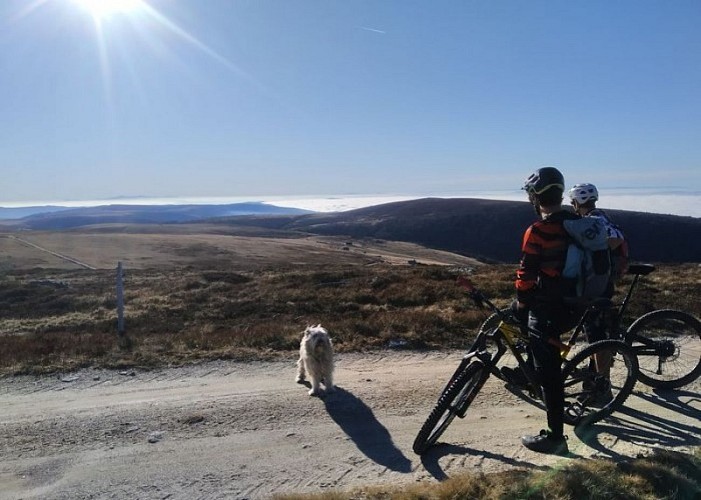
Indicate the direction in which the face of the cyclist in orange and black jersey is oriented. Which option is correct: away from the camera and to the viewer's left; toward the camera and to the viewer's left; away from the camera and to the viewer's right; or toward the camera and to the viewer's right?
away from the camera and to the viewer's left

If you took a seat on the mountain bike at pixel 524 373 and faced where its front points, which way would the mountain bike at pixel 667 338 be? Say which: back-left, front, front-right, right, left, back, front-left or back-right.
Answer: back

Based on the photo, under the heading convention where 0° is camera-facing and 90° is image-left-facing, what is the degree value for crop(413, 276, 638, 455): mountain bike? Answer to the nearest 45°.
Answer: approximately 45°

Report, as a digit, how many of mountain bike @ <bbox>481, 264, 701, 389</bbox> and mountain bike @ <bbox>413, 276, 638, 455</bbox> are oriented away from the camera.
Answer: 0

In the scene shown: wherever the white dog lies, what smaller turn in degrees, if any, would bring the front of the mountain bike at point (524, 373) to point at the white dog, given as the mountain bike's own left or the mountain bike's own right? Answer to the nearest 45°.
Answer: approximately 90° to the mountain bike's own right
